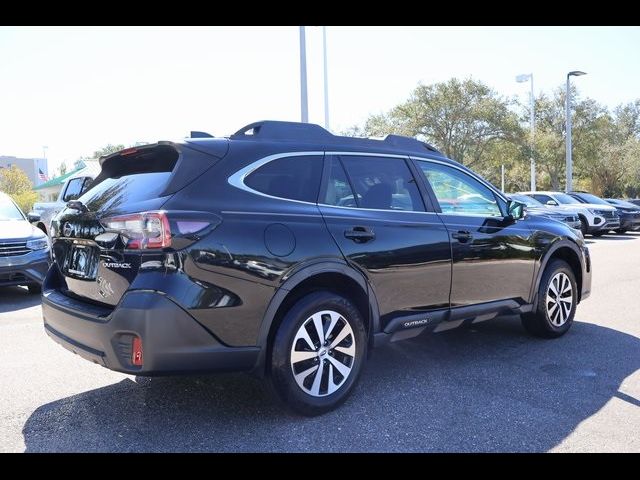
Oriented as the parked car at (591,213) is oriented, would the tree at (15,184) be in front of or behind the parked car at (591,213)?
behind

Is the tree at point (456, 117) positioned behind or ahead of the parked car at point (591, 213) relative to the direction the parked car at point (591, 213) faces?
behind

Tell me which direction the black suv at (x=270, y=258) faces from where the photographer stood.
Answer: facing away from the viewer and to the right of the viewer

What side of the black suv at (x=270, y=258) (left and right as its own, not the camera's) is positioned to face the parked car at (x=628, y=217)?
front

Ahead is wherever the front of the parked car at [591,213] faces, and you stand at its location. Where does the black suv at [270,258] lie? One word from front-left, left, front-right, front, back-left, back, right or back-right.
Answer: front-right

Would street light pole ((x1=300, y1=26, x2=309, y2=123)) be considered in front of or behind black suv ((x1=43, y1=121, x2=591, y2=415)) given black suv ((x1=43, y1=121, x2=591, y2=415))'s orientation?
in front

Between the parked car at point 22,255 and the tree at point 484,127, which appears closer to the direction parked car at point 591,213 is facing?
the parked car

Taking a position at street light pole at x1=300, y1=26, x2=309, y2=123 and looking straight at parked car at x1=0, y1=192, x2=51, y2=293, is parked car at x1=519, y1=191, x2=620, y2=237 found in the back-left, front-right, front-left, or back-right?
back-left

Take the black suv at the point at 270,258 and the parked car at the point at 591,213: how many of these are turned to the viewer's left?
0

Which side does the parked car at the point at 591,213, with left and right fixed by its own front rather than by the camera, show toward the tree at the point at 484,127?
back

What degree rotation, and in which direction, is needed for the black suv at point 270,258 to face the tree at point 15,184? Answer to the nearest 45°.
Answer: approximately 90° to its left

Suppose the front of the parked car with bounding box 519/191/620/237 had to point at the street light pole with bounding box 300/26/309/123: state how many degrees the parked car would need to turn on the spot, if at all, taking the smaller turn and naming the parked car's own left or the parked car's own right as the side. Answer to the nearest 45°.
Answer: approximately 90° to the parked car's own right

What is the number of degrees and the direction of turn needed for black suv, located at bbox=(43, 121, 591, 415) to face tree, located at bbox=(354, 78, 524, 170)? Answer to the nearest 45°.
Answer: approximately 45° to its left

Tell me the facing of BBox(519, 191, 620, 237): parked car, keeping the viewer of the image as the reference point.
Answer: facing the viewer and to the right of the viewer

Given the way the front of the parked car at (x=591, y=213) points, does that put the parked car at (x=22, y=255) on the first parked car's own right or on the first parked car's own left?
on the first parked car's own right
